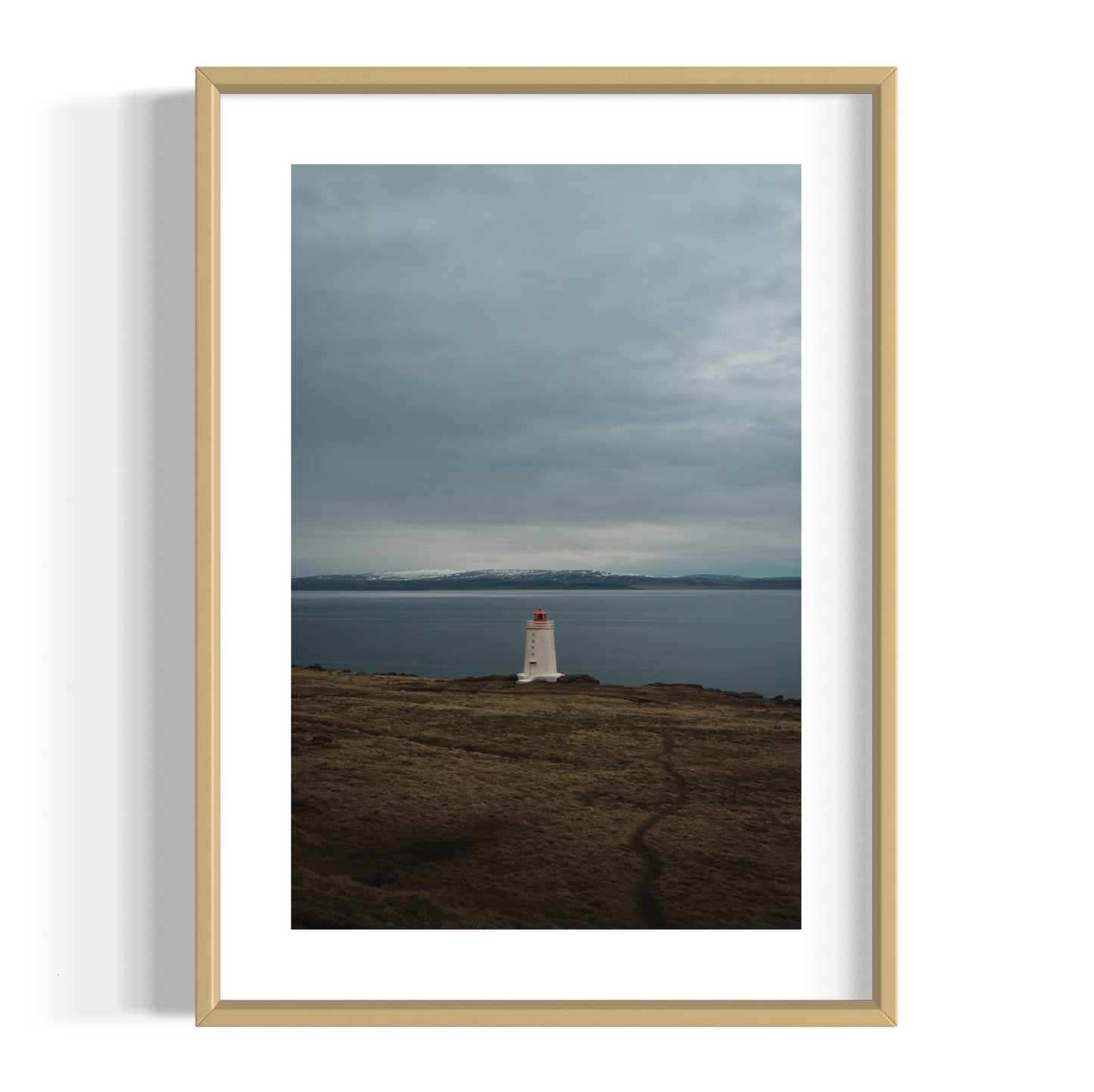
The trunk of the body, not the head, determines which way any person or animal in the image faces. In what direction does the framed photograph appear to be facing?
toward the camera
